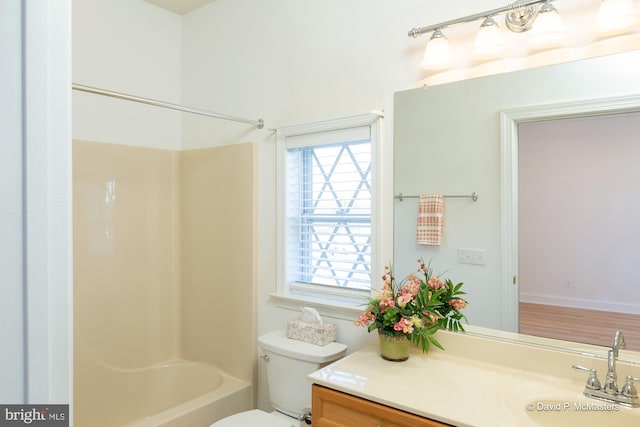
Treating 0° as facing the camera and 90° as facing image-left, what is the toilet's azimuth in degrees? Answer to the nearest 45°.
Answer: approximately 45°

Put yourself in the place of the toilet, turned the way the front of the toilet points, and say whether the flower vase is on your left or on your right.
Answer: on your left
